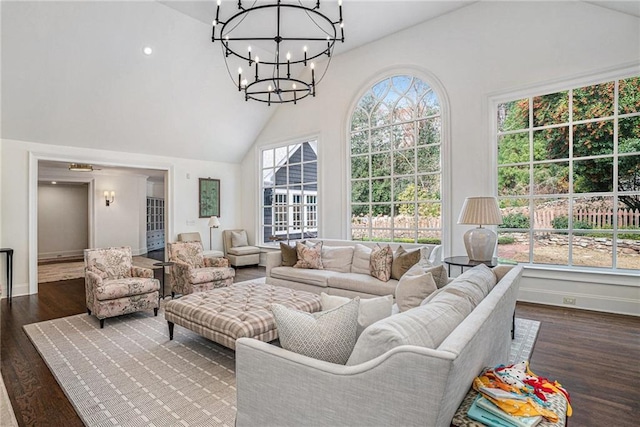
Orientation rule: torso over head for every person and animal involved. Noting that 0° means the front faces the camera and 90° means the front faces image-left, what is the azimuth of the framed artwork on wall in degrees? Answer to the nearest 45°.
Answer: approximately 315°

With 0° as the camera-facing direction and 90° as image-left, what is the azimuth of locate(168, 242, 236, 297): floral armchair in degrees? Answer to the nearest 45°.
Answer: approximately 315°

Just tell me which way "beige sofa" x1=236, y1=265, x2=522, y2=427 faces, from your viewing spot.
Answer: facing away from the viewer and to the left of the viewer

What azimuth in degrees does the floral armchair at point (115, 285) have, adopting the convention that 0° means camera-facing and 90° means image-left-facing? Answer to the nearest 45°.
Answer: approximately 315°

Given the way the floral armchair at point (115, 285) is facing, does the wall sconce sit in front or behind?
behind

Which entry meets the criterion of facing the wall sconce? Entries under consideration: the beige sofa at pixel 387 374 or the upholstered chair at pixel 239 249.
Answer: the beige sofa
